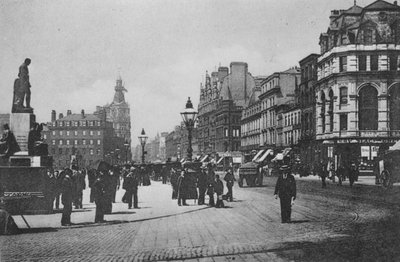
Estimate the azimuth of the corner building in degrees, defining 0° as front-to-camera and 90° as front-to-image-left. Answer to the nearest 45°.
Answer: approximately 45°

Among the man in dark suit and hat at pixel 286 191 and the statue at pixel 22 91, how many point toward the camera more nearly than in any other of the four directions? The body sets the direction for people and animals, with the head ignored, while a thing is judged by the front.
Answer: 1

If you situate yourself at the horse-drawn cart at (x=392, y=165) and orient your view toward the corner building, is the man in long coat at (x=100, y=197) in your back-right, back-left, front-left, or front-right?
back-left

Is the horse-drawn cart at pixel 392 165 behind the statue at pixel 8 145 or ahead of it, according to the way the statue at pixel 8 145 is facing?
behind
